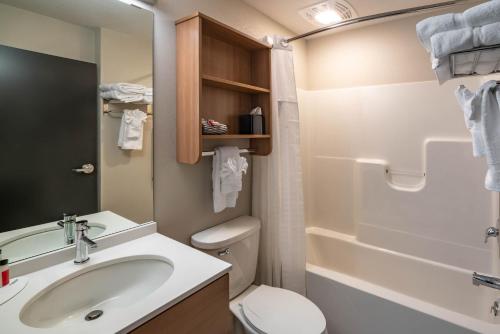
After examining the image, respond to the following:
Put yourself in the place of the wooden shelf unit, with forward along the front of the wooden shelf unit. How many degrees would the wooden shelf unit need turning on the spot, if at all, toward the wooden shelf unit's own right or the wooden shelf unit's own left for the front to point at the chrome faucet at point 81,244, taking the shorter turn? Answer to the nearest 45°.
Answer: approximately 90° to the wooden shelf unit's own right

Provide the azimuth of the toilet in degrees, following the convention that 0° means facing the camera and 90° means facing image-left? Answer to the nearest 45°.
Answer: approximately 315°

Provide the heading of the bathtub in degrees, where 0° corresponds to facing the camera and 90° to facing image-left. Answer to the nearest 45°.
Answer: approximately 45°

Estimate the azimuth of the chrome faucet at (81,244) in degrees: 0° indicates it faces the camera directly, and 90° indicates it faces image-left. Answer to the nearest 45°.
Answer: approximately 315°
